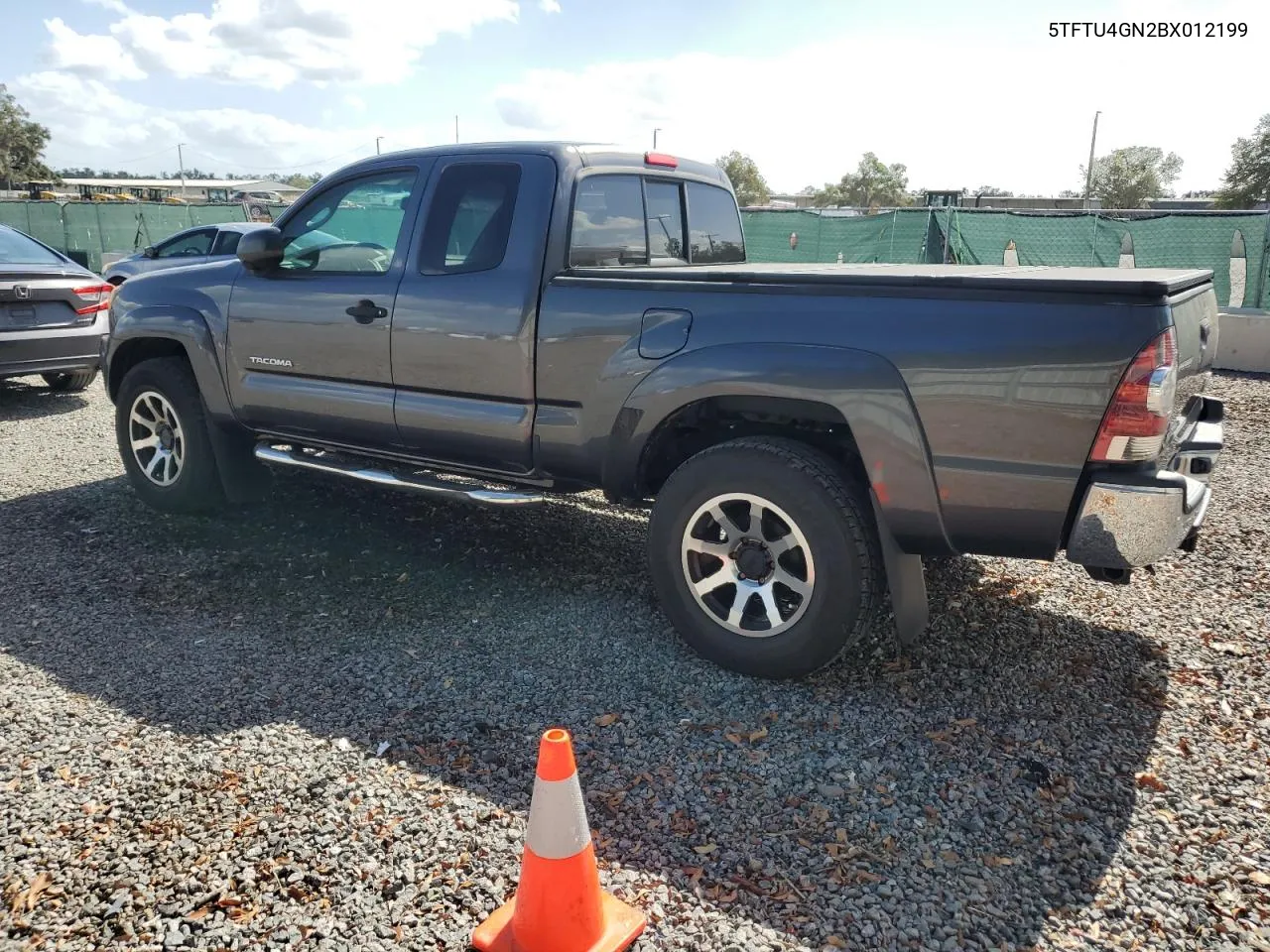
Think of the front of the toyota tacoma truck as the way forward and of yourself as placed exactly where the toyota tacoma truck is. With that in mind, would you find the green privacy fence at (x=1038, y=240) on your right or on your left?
on your right

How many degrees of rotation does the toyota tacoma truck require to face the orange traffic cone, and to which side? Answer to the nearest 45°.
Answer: approximately 135° to its left

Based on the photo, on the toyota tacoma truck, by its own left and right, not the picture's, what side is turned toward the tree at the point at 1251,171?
right

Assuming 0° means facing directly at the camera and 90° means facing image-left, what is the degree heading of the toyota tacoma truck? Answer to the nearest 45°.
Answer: approximately 135°

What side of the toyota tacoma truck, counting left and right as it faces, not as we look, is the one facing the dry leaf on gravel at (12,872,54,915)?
left

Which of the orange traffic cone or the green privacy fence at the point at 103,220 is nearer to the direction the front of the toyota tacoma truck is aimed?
the green privacy fence

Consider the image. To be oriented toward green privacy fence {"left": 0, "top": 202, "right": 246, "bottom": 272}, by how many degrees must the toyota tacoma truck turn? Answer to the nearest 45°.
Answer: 0° — it already faces it
